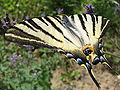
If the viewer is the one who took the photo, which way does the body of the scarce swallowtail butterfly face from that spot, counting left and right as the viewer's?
facing away from the viewer and to the left of the viewer
